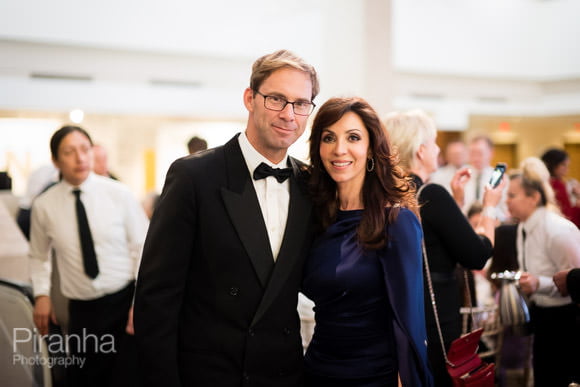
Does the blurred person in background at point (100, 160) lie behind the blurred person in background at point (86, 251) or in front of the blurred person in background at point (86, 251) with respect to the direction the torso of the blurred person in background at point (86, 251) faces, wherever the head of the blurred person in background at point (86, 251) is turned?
behind

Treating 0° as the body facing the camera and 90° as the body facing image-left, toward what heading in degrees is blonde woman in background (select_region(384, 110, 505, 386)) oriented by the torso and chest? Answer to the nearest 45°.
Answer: approximately 225°

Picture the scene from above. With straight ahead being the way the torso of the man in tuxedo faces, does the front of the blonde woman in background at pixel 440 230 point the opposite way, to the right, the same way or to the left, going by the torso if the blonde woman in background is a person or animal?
to the left

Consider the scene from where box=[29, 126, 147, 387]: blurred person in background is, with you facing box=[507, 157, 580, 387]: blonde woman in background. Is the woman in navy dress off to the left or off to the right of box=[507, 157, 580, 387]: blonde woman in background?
right

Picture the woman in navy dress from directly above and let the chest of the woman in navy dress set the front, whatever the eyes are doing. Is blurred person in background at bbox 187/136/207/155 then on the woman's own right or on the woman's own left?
on the woman's own right

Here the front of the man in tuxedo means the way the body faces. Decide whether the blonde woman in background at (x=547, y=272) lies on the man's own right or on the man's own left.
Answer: on the man's own left

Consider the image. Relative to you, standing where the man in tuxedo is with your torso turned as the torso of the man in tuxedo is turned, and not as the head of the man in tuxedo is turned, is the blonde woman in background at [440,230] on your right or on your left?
on your left

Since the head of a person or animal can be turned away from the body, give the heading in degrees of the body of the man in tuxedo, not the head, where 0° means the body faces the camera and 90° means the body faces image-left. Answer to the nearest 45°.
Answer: approximately 315°

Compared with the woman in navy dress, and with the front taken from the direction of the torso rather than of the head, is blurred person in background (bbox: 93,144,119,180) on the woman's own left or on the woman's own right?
on the woman's own right

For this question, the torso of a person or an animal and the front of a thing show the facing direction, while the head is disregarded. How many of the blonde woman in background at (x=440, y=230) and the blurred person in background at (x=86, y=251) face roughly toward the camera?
1
